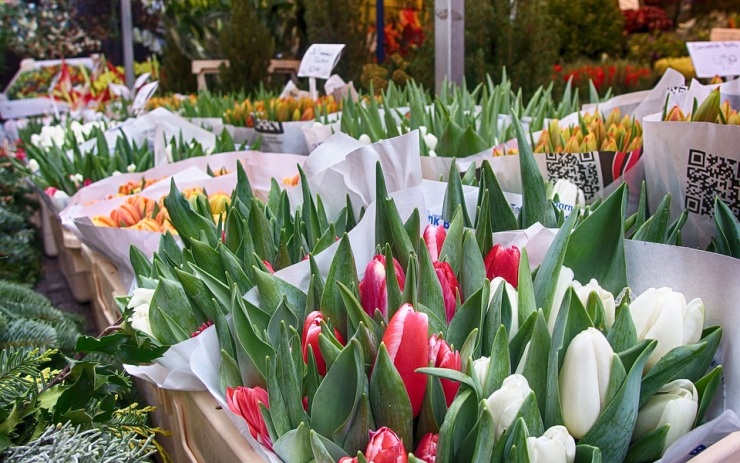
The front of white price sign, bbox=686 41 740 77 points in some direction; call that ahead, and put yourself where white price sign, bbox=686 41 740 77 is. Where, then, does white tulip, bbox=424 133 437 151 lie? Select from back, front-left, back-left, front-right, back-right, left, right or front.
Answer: front-right

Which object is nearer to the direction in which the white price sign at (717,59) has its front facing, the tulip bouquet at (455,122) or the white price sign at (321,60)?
the tulip bouquet

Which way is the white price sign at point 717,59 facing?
toward the camera

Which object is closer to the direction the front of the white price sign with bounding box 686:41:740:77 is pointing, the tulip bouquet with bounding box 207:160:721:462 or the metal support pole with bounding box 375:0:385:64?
the tulip bouquet

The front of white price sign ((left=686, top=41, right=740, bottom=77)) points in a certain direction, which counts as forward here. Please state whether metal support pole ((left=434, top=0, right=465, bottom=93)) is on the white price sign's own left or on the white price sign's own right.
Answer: on the white price sign's own right

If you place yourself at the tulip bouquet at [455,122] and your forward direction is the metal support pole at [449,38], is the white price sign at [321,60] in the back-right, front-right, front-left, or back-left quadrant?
front-left

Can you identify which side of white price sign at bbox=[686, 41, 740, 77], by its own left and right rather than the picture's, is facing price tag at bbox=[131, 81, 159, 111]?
right

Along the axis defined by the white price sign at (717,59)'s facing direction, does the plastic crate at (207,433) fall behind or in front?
in front

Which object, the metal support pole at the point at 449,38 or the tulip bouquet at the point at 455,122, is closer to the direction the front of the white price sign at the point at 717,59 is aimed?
the tulip bouquet

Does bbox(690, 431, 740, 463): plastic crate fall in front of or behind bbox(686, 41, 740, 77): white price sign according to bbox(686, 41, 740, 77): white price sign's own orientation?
in front

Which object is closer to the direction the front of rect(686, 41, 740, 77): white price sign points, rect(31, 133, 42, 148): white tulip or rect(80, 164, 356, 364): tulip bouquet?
the tulip bouquet

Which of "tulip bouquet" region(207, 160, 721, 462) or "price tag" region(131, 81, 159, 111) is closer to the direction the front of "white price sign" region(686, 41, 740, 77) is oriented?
the tulip bouquet

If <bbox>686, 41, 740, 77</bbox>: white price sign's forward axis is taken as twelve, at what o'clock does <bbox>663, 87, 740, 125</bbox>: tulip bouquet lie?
The tulip bouquet is roughly at 12 o'clock from the white price sign.

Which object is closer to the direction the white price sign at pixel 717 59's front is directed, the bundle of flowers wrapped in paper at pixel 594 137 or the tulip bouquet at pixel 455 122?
the bundle of flowers wrapped in paper
